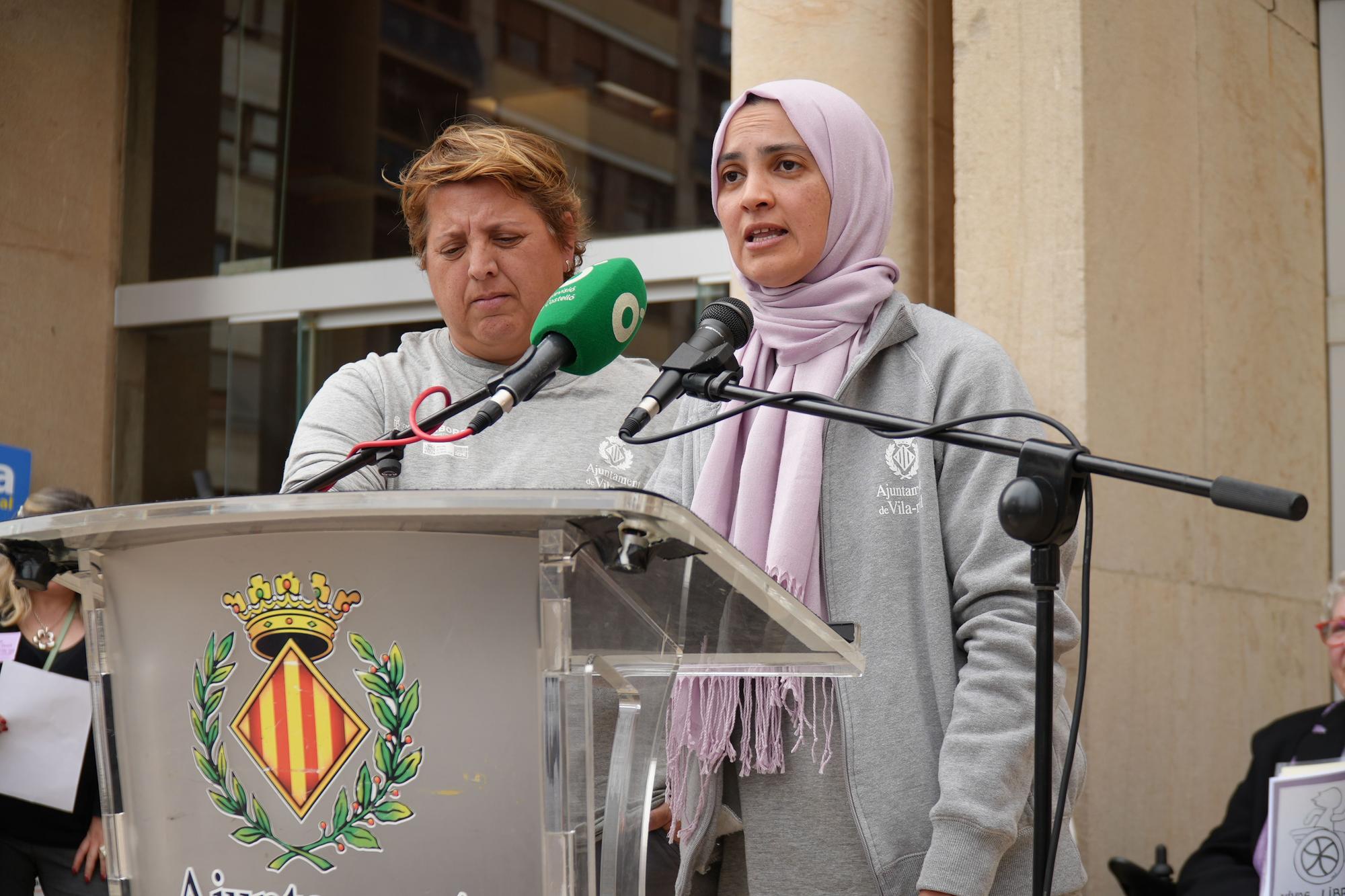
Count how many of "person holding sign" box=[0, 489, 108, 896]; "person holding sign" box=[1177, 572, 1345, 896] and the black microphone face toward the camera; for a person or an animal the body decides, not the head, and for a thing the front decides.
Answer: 2

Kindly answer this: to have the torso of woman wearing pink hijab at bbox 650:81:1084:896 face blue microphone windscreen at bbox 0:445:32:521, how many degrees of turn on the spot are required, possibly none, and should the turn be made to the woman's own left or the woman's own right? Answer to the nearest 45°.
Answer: approximately 90° to the woman's own right

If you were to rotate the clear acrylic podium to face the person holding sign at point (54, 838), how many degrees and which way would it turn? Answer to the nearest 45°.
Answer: approximately 135° to its right

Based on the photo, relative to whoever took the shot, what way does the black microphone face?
facing away from the viewer and to the right of the viewer

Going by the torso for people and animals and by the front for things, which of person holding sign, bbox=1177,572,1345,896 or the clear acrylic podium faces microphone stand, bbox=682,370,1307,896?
the person holding sign

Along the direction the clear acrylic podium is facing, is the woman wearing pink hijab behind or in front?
behind
